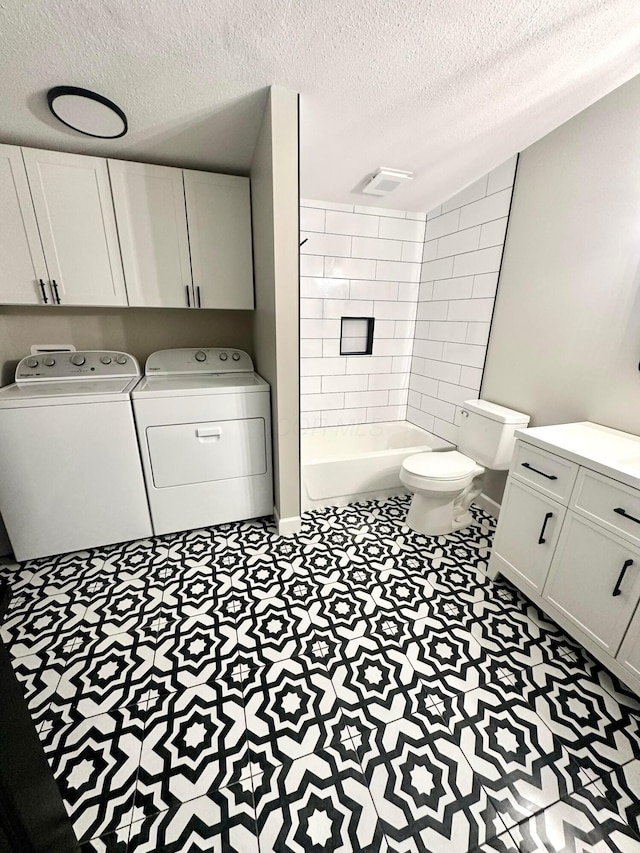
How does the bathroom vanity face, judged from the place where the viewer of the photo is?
facing the viewer and to the left of the viewer

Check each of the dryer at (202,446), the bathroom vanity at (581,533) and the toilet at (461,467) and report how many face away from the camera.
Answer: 0

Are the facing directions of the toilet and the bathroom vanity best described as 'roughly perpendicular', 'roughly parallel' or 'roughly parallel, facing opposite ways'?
roughly parallel

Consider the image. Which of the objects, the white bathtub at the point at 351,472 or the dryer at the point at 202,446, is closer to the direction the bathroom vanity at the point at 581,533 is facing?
the dryer

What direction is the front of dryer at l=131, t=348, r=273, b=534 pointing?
toward the camera

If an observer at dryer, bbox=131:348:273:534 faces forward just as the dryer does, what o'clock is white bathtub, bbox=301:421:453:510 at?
The white bathtub is roughly at 9 o'clock from the dryer.

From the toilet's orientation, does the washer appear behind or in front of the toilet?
in front

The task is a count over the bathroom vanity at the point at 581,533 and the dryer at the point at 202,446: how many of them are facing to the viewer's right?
0

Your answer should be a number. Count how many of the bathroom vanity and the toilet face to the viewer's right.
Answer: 0

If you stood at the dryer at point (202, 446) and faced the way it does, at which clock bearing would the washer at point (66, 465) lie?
The washer is roughly at 3 o'clock from the dryer.

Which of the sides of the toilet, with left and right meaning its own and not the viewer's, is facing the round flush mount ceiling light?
front

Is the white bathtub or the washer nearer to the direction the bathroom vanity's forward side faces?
the washer

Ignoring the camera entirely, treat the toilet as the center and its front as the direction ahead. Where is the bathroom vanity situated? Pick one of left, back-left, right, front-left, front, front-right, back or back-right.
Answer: left

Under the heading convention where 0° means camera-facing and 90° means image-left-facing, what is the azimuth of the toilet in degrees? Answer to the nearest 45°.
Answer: approximately 45°

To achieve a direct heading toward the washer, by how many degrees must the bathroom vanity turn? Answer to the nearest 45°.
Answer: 0° — it already faces it

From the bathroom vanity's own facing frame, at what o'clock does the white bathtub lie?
The white bathtub is roughly at 2 o'clock from the bathroom vanity.
